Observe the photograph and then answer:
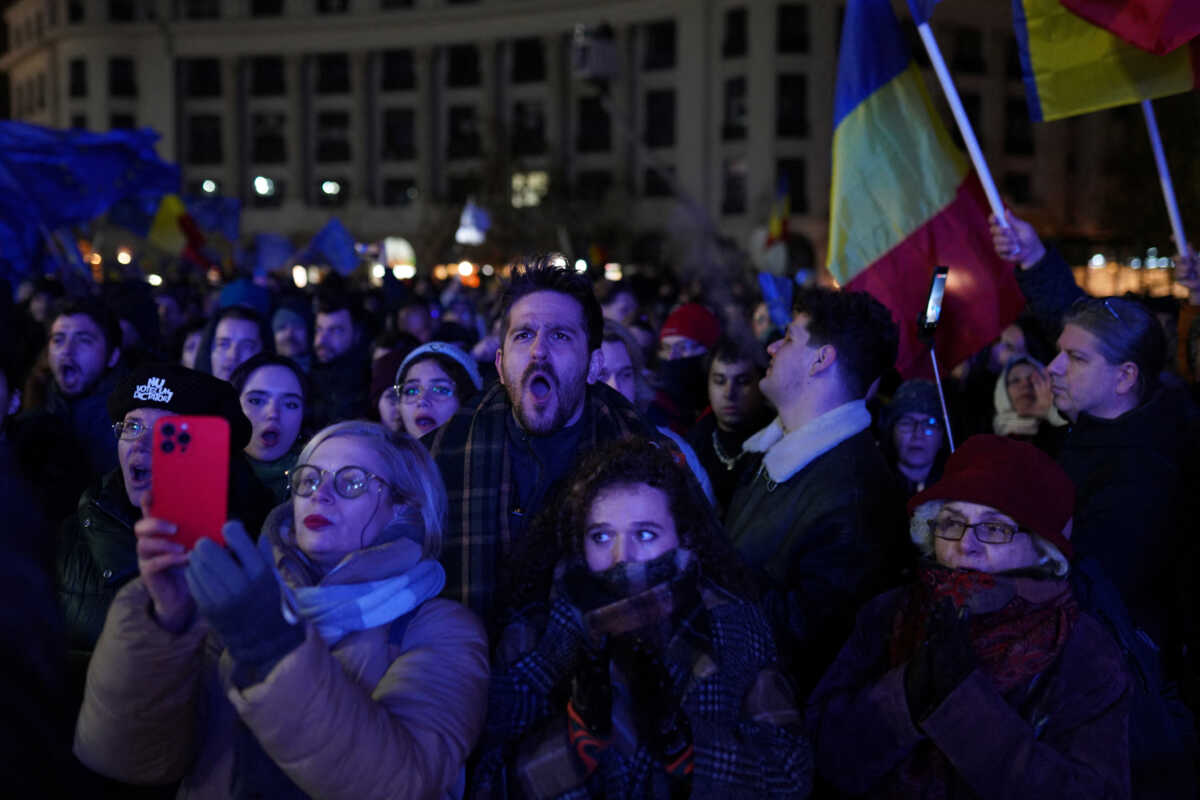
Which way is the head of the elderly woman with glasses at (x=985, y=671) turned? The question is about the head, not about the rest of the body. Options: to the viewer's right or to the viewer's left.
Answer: to the viewer's left

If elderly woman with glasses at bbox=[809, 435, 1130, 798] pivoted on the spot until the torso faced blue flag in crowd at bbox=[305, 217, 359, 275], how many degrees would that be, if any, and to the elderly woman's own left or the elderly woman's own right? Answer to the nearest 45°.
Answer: approximately 90° to the elderly woman's own right

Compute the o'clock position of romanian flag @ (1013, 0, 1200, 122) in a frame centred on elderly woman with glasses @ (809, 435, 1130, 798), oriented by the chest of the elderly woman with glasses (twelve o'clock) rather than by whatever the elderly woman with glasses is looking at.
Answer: The romanian flag is roughly at 5 o'clock from the elderly woman with glasses.

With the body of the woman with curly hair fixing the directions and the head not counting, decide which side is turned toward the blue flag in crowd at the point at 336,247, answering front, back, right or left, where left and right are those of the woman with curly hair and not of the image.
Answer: back

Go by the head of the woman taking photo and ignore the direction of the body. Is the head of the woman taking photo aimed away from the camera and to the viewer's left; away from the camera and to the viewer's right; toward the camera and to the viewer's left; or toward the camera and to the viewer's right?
toward the camera and to the viewer's left

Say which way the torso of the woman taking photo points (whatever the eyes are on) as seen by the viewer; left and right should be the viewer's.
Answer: facing the viewer and to the left of the viewer

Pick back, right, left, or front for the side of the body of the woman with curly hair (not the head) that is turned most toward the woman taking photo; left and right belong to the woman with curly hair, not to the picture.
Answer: right

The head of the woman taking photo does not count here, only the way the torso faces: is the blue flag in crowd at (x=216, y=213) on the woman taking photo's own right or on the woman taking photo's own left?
on the woman taking photo's own right

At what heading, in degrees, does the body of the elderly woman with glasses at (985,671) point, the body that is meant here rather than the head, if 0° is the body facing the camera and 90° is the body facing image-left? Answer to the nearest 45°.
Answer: approximately 45°

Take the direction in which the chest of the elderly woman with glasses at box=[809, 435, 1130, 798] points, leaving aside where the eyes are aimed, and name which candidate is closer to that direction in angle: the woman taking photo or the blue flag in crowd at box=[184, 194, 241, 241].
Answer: the woman taking photo
